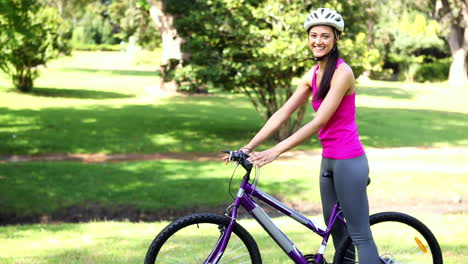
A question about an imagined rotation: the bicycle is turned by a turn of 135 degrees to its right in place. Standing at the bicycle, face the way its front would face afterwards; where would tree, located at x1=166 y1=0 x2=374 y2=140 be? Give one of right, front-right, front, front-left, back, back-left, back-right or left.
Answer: front-left

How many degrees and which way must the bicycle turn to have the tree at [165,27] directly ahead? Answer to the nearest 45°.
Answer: approximately 90° to its right

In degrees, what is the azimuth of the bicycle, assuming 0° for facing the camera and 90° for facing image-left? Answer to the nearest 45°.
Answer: approximately 90°
